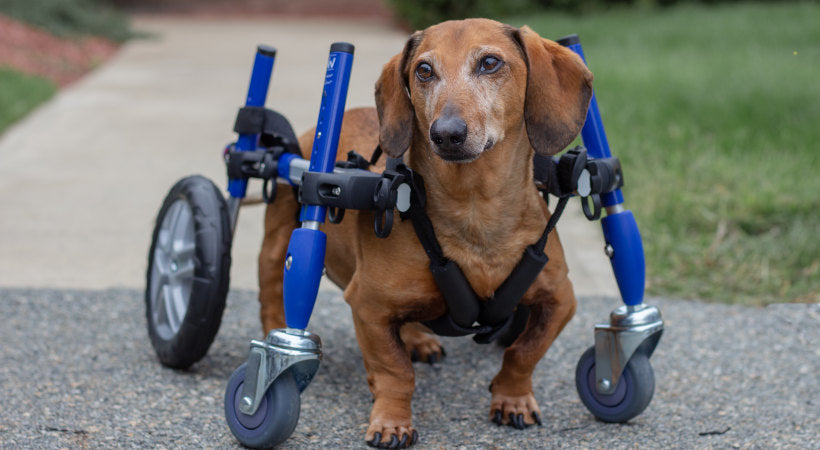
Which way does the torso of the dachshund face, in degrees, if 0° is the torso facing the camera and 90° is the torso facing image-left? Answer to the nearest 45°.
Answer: approximately 315°

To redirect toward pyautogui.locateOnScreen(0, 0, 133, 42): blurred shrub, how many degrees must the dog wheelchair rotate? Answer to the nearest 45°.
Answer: approximately 180°

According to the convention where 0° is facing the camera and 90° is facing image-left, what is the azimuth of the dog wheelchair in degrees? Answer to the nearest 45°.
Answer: approximately 315°

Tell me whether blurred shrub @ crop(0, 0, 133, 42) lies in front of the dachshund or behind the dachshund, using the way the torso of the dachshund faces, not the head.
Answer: behind
